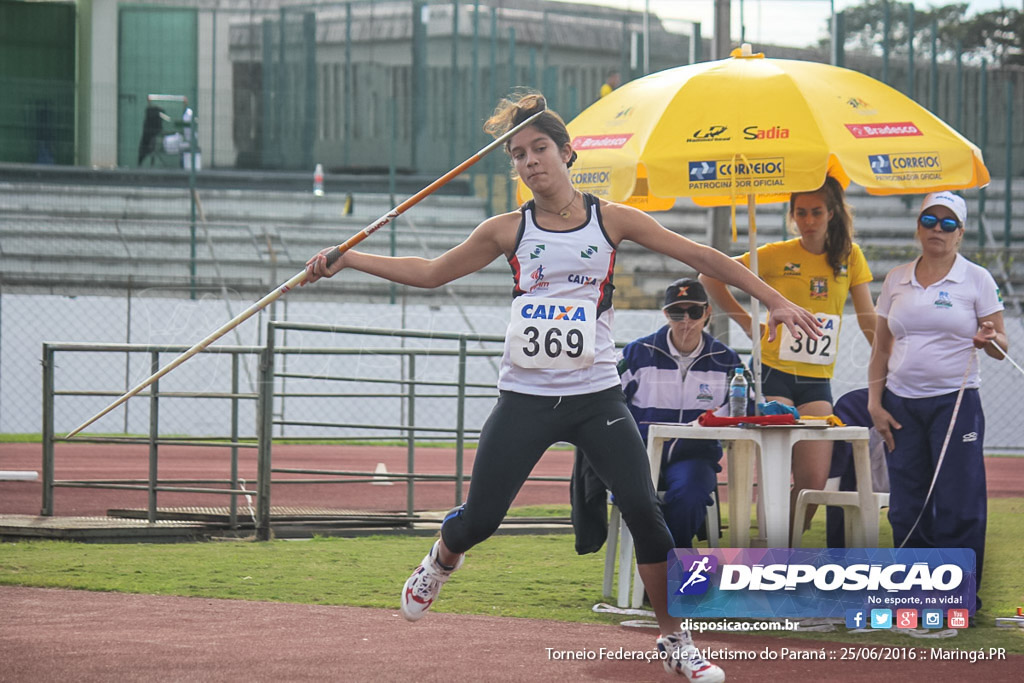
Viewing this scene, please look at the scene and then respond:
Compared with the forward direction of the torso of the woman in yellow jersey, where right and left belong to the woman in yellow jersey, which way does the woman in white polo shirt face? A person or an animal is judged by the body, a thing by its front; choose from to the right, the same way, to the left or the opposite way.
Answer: the same way

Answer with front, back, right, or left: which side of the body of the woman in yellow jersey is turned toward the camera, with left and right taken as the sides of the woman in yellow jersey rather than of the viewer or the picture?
front

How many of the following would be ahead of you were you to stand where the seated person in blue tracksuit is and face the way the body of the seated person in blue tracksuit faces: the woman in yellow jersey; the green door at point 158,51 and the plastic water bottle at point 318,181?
0

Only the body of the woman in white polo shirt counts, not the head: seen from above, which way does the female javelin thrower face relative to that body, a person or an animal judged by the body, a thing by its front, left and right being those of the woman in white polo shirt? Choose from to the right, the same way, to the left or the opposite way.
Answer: the same way

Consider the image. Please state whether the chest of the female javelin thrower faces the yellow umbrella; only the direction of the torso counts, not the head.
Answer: no

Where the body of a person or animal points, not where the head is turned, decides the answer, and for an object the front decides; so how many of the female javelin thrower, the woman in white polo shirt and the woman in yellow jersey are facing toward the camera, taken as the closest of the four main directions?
3

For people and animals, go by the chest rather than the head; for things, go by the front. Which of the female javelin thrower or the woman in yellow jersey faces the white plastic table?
the woman in yellow jersey

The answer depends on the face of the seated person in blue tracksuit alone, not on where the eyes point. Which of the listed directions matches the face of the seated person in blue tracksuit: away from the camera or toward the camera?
toward the camera

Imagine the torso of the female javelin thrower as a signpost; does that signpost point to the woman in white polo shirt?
no

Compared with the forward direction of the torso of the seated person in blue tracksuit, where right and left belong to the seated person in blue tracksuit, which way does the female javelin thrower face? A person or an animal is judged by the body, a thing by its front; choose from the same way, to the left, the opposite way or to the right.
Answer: the same way

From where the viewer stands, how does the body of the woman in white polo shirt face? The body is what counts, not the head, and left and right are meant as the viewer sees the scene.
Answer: facing the viewer

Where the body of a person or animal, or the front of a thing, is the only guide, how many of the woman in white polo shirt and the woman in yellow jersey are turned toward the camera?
2

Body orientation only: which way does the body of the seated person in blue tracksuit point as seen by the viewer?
toward the camera

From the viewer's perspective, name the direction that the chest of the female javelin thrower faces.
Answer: toward the camera

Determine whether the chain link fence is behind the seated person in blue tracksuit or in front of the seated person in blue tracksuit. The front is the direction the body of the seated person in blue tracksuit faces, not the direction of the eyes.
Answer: behind

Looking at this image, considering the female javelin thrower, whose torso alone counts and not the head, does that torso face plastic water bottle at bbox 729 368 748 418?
no
